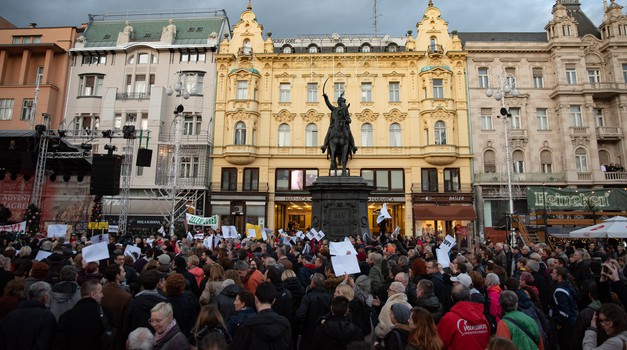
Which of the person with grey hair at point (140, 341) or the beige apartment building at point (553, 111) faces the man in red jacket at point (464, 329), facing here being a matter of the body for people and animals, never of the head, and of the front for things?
the beige apartment building

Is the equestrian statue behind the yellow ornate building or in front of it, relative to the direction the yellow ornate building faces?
in front

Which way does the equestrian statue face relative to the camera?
toward the camera

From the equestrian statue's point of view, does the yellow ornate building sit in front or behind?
behind

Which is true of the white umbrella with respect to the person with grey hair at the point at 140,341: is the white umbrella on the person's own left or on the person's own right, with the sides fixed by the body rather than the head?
on the person's own right

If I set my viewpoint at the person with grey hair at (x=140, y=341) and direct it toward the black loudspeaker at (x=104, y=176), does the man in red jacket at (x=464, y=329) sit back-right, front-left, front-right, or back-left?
back-right

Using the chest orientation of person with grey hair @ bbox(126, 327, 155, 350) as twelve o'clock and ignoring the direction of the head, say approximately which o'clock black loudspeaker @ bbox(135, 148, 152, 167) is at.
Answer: The black loudspeaker is roughly at 12 o'clock from the person with grey hair.

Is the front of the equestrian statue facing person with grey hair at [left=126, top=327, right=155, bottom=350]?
yes

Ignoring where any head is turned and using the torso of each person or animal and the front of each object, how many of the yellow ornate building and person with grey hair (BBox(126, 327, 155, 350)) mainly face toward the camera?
1

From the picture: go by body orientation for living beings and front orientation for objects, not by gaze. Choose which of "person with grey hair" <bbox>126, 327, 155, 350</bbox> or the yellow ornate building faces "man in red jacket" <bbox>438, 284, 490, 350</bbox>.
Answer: the yellow ornate building

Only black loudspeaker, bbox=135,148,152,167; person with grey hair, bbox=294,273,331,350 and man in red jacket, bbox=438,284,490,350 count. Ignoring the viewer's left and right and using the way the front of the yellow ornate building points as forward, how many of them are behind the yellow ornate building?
0

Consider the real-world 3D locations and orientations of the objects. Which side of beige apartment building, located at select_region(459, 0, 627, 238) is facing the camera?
front

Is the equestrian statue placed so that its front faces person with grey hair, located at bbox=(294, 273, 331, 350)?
yes

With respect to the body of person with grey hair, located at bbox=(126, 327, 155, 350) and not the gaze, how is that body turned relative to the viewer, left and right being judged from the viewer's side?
facing away from the viewer

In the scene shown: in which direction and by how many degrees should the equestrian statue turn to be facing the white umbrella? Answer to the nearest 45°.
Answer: approximately 90° to its left

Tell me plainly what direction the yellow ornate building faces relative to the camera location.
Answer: facing the viewer

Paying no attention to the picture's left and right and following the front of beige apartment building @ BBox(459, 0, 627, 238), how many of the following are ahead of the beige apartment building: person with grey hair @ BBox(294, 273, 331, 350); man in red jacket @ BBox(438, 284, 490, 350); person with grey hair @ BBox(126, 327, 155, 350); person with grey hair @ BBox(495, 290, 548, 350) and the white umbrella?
5

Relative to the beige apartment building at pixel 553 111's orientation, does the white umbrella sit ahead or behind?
ahead
